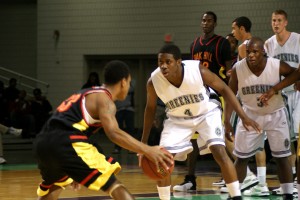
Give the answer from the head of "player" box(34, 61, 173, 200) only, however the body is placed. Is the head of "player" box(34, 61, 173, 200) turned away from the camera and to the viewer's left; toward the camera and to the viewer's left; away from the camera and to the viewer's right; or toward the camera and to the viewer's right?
away from the camera and to the viewer's right

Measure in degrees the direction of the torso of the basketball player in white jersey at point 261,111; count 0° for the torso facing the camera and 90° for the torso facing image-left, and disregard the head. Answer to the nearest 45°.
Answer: approximately 0°

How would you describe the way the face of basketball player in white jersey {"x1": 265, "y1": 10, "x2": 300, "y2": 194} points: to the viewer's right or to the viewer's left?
to the viewer's left

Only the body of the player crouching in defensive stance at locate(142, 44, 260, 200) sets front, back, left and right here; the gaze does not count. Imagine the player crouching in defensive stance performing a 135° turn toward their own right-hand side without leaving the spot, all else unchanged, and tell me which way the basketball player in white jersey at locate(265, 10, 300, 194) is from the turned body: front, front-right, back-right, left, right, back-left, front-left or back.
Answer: front-right
